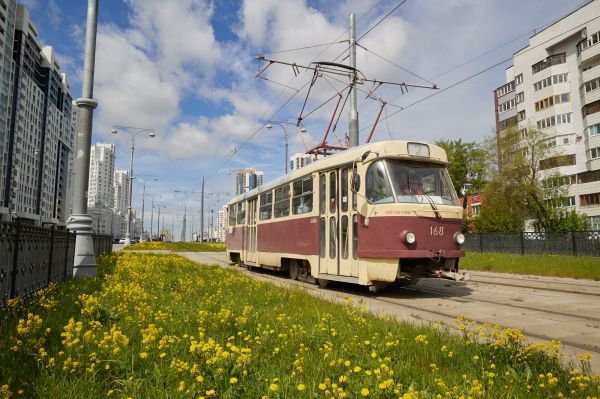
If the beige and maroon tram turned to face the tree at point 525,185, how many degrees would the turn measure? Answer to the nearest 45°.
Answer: approximately 90° to its left

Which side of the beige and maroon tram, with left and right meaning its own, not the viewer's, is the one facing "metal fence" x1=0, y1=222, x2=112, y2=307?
right

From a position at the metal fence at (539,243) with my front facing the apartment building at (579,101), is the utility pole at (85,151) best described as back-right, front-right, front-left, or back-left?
back-left

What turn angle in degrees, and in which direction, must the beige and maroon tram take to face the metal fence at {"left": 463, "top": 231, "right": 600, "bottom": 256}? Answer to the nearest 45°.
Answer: approximately 90° to its left

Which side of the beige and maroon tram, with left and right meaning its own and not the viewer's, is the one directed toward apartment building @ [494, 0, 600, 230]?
left

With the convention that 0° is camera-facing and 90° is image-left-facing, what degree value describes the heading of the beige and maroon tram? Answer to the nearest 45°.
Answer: approximately 315°

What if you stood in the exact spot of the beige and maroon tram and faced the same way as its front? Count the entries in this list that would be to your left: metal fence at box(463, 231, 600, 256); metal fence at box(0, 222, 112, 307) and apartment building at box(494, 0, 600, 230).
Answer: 2

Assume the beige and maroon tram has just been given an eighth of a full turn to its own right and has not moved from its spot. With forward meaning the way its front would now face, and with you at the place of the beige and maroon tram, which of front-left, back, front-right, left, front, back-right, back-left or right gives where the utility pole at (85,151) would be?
right

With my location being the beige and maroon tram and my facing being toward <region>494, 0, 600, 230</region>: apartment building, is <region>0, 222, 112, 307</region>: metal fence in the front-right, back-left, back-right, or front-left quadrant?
back-left

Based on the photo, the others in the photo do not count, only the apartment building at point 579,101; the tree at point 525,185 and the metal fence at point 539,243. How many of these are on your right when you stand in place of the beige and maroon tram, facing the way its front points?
0
